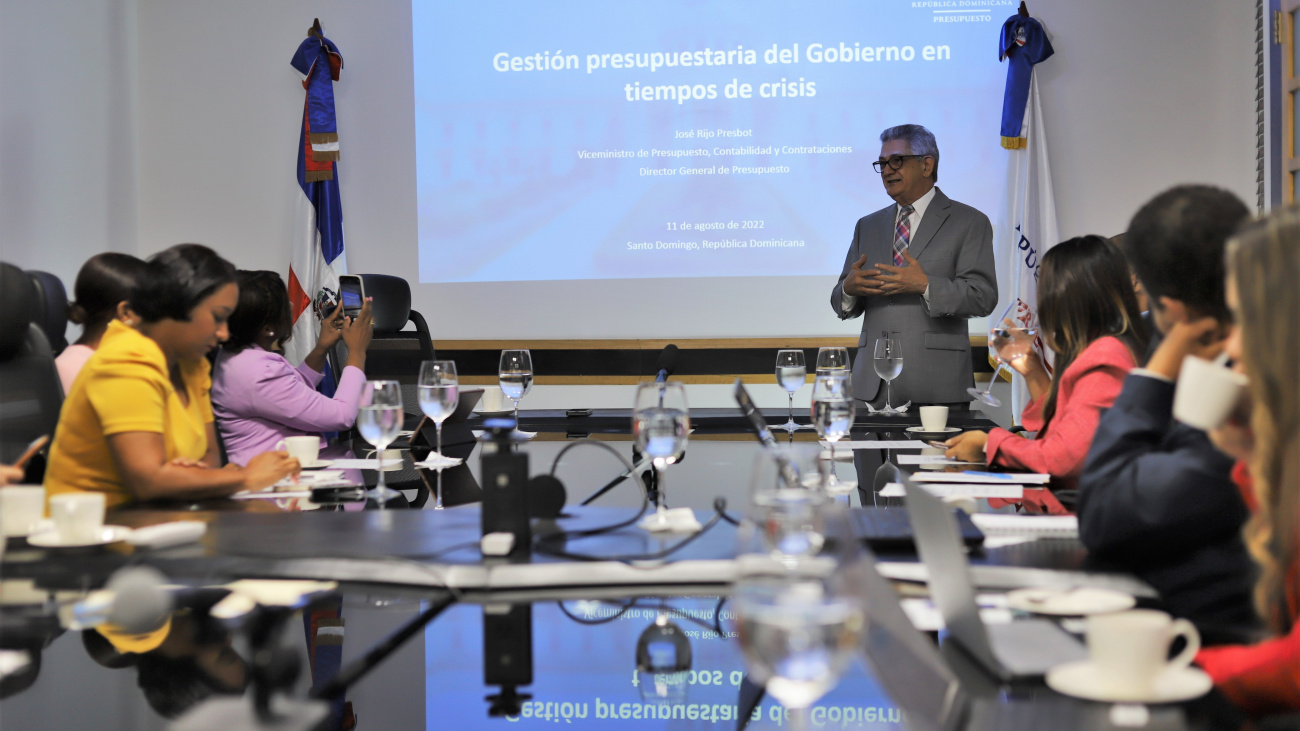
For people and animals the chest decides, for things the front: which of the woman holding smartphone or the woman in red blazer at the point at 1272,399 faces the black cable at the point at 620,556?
the woman in red blazer

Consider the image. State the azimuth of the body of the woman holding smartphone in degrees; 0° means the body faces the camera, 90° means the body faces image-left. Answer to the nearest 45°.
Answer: approximately 225°

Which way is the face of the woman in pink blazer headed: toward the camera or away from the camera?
away from the camera

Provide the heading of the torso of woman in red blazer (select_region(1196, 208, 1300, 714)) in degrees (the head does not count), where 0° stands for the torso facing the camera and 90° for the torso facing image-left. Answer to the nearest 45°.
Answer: approximately 90°

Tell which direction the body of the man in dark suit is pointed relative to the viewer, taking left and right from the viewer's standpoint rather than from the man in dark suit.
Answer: facing away from the viewer and to the left of the viewer

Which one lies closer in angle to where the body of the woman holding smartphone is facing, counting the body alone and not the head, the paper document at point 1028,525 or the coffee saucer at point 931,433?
the coffee saucer

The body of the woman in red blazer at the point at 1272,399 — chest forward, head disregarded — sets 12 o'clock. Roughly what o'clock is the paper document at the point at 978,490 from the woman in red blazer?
The paper document is roughly at 2 o'clock from the woman in red blazer.

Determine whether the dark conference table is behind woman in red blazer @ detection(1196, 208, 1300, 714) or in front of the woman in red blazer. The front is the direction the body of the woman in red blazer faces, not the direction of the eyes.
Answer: in front

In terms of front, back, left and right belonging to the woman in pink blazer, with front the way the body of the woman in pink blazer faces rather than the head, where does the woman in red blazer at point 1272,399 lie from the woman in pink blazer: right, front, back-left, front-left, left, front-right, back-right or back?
left

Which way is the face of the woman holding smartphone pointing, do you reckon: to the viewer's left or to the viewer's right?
to the viewer's right

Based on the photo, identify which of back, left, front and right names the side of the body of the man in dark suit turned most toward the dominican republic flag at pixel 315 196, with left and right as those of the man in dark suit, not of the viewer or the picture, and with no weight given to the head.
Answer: front

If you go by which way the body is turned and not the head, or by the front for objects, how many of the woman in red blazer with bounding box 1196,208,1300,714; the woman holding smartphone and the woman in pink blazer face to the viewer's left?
2

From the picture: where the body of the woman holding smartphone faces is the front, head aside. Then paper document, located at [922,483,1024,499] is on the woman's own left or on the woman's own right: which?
on the woman's own right

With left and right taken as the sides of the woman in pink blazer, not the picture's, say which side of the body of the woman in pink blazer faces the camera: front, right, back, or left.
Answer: left

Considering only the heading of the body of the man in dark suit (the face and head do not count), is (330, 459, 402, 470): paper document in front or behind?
in front
